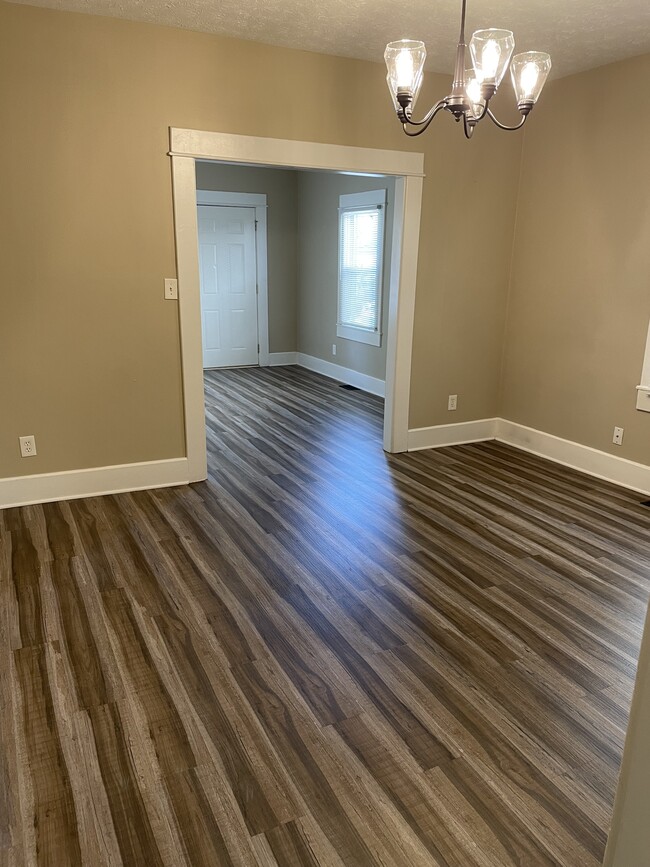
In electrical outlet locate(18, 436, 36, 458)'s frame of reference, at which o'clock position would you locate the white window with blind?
The white window with blind is roughly at 8 o'clock from the electrical outlet.

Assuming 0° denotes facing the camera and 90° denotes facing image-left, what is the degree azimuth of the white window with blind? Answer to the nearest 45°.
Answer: approximately 45°

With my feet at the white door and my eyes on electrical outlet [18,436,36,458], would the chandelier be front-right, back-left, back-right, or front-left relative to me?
front-left

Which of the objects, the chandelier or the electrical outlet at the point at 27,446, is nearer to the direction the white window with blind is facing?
the electrical outlet

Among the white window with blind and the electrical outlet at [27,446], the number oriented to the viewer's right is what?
0

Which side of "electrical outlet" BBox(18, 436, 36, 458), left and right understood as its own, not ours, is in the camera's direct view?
front

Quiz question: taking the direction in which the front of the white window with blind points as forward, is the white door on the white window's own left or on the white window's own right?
on the white window's own right

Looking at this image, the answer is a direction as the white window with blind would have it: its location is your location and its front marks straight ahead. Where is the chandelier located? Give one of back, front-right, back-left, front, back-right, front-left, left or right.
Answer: front-left

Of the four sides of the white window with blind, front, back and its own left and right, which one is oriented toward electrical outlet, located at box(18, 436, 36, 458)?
front

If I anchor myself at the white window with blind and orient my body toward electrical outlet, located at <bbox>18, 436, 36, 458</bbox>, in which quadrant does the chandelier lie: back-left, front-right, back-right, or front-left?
front-left

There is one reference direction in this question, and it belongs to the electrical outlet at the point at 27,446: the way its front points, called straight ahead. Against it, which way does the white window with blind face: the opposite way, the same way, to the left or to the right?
to the right

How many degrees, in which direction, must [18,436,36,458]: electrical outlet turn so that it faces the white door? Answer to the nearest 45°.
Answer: approximately 135° to its left

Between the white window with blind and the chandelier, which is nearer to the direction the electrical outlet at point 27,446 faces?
the chandelier
